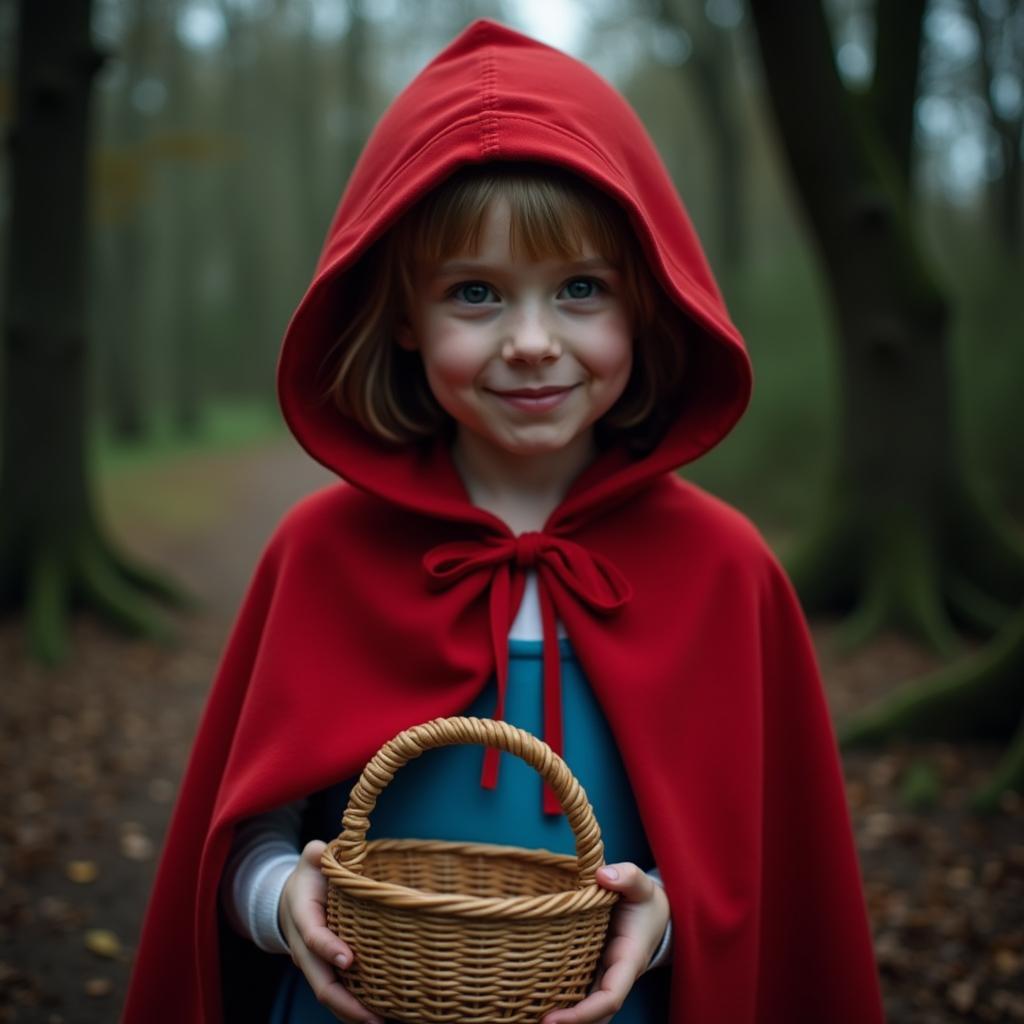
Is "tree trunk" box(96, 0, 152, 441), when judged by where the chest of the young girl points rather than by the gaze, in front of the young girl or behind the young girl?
behind

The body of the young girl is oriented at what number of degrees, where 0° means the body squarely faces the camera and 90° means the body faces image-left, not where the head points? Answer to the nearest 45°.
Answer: approximately 0°

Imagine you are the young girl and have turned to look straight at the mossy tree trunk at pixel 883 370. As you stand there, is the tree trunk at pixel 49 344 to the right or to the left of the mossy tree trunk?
left

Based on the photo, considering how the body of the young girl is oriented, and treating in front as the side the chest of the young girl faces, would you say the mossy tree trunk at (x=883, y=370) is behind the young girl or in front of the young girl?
behind

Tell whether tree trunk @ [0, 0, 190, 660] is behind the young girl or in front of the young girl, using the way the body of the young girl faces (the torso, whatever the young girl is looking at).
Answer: behind
